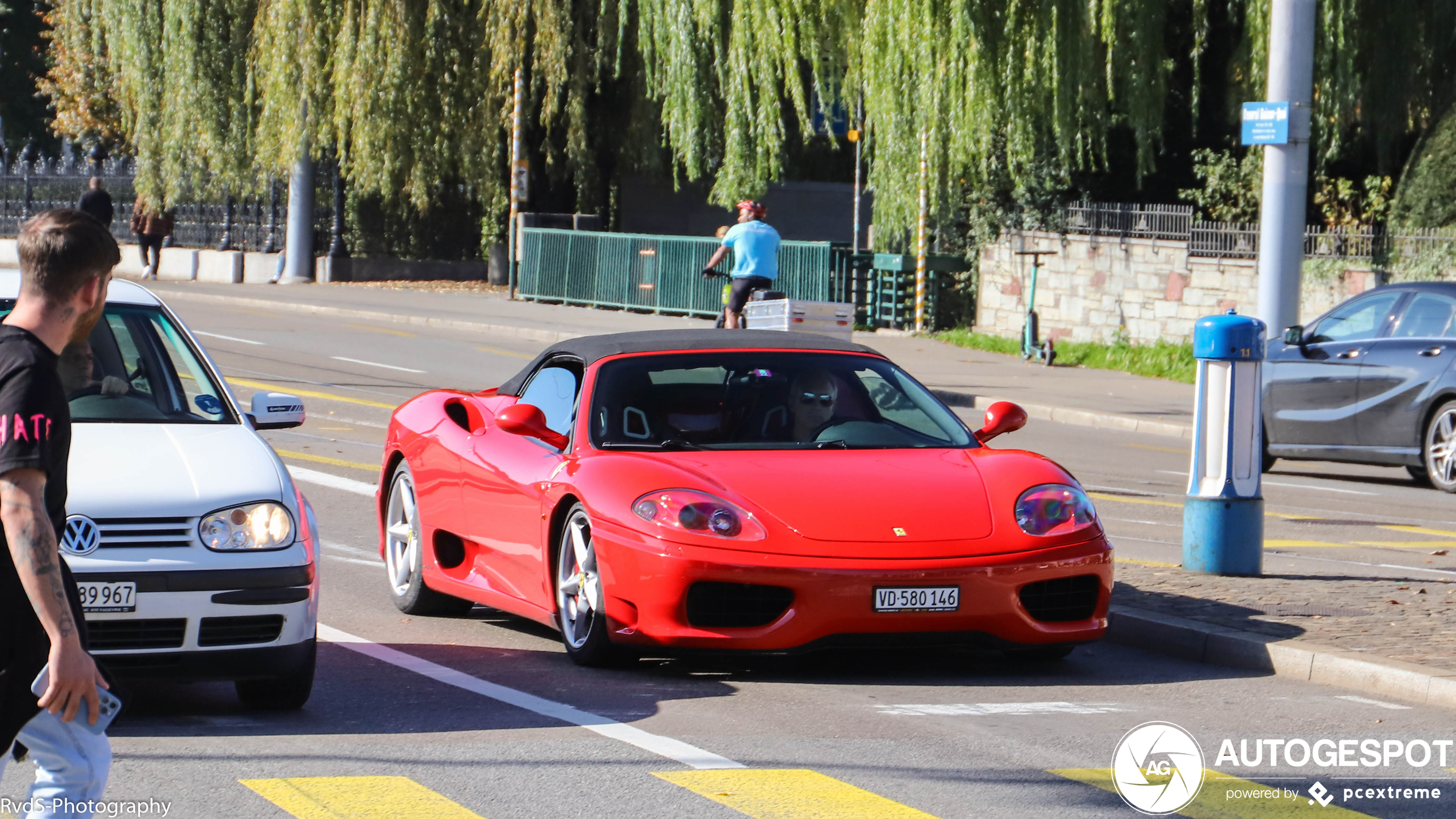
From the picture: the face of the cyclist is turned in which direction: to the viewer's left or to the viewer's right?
to the viewer's left

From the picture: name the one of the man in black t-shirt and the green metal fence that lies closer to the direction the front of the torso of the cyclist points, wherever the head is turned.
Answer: the green metal fence

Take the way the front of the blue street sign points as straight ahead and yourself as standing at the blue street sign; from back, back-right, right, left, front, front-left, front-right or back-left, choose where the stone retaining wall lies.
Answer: back

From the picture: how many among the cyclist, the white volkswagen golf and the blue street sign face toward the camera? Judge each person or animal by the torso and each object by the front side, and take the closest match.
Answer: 2

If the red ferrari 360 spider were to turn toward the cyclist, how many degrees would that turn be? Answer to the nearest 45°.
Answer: approximately 135° to its left

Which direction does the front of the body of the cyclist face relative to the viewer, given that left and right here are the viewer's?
facing away from the viewer and to the left of the viewer

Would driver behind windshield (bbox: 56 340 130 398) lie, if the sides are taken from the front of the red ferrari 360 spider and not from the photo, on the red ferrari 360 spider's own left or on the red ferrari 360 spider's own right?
on the red ferrari 360 spider's own right

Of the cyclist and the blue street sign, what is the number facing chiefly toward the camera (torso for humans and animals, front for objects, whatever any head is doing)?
1

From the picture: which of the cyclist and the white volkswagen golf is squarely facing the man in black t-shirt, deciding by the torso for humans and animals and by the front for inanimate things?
the white volkswagen golf

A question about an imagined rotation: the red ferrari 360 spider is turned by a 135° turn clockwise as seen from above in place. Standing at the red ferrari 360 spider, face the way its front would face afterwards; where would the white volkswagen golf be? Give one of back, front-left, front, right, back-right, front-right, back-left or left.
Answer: front-left

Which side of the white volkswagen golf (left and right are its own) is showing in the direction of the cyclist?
back

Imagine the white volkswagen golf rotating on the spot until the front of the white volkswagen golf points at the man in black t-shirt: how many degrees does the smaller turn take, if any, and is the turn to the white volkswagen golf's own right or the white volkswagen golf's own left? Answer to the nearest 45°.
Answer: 0° — it already faces them
